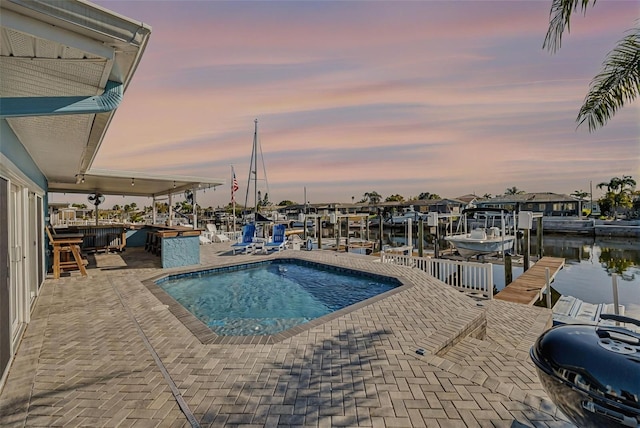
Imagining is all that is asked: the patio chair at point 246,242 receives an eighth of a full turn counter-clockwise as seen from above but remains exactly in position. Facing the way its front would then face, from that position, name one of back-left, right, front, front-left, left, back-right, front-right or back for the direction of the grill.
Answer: front

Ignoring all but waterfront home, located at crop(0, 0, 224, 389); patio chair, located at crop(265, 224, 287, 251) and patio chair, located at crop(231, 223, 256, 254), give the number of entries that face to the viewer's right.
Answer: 1

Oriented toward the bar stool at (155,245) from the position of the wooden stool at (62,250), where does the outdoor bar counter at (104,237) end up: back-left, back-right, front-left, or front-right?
front-left

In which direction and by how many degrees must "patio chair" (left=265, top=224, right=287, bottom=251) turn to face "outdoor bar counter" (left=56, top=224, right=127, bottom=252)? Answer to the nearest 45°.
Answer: approximately 45° to its right

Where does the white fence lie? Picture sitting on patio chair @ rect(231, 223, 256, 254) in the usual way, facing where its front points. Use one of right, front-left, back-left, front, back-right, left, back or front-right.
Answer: left

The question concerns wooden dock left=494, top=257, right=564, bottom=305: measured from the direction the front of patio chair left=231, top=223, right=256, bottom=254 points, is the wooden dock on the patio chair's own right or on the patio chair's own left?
on the patio chair's own left

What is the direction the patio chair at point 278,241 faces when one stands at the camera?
facing the viewer and to the left of the viewer

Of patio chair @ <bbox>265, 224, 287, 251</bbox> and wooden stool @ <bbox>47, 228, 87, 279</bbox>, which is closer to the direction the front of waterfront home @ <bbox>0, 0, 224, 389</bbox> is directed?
the patio chair

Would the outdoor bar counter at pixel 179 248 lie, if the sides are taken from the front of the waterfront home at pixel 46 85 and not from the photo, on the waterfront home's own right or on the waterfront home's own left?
on the waterfront home's own left

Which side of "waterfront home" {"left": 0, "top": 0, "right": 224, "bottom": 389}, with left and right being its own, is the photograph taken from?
right

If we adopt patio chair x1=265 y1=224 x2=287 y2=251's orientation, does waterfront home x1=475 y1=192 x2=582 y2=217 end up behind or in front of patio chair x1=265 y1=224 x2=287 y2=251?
behind

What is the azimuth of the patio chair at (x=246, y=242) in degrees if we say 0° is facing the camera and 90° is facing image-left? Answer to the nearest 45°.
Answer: approximately 45°
